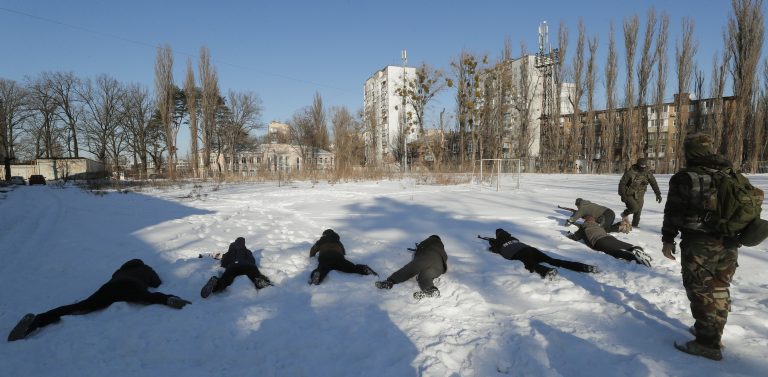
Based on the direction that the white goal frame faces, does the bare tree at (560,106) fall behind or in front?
behind

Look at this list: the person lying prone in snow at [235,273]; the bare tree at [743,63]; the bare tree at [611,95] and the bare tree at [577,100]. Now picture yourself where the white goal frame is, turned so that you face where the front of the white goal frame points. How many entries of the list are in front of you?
1

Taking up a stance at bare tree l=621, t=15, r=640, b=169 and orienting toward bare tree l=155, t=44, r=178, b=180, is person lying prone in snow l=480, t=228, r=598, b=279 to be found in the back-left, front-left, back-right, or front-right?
front-left

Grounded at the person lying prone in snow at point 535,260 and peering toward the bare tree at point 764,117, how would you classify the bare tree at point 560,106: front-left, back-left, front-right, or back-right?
front-left

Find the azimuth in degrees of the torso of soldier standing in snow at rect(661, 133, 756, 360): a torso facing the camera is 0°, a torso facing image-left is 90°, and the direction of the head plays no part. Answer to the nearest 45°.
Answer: approximately 90°

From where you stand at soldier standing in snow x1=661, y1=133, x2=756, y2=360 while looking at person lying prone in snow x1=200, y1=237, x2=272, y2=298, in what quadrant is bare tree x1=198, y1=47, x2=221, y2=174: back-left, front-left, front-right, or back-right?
front-right

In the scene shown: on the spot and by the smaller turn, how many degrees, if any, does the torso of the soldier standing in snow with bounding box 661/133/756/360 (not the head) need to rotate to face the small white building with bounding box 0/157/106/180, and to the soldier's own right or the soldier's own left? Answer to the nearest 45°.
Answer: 0° — they already face it

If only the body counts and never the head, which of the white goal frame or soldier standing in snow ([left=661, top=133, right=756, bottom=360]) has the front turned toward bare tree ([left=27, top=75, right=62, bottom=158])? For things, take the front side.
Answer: the soldier standing in snow

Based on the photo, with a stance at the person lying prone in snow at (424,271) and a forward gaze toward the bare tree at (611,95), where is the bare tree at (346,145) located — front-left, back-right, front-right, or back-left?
front-left

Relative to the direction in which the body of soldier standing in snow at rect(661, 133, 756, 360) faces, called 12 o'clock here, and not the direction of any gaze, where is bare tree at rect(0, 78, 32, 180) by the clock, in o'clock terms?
The bare tree is roughly at 12 o'clock from the soldier standing in snow.

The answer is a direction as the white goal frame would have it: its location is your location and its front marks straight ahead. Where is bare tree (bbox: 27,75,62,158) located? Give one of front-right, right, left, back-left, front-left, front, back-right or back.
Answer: right

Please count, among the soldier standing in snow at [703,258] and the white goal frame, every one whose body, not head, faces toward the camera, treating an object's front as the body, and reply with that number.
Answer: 1

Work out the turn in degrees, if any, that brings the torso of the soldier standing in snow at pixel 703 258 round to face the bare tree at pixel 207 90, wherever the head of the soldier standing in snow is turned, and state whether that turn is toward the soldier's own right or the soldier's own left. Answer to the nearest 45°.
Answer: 0° — they already face it

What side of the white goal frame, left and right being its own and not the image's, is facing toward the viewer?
front

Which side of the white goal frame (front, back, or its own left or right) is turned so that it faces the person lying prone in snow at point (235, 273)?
front
